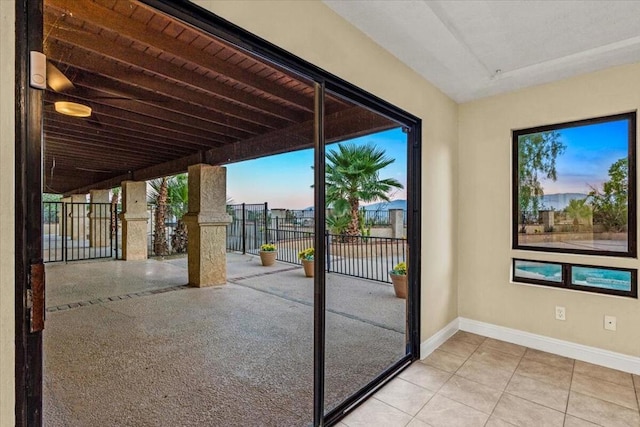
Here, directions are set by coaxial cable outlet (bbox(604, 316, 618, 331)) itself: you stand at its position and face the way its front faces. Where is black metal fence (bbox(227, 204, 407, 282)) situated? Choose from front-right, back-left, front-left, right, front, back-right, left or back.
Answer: front-right

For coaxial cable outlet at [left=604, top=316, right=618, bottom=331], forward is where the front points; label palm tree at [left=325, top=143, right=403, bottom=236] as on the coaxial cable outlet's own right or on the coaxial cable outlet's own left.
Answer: on the coaxial cable outlet's own right

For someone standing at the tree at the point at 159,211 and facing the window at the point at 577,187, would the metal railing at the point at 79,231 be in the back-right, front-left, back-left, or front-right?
back-right

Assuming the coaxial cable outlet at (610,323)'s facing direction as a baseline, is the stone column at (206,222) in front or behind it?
in front

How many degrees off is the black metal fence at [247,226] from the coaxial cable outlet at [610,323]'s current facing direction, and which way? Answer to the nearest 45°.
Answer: approximately 45° to its right

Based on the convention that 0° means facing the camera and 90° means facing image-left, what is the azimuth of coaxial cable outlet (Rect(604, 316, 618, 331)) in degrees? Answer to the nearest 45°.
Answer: approximately 0°

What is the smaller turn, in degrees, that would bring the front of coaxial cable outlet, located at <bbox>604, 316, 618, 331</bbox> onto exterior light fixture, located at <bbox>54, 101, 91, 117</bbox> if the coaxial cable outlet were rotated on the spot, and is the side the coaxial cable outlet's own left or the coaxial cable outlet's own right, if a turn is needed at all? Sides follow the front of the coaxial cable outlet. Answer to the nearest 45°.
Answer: approximately 45° to the coaxial cable outlet's own right
